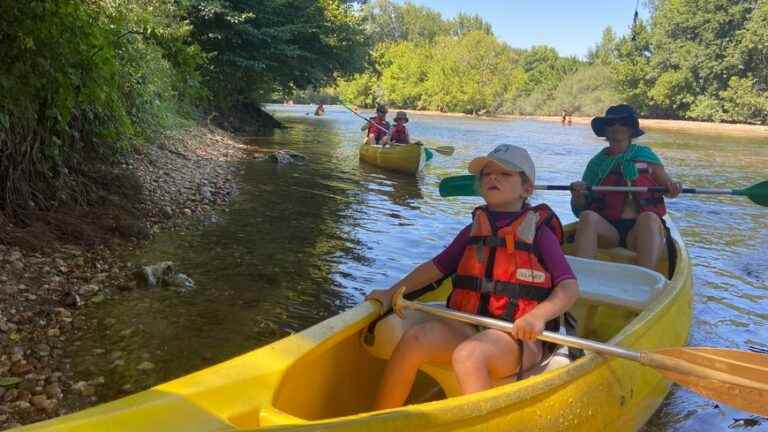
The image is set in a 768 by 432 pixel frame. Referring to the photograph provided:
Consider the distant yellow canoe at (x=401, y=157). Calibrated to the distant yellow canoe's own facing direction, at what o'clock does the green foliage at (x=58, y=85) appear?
The green foliage is roughly at 2 o'clock from the distant yellow canoe.

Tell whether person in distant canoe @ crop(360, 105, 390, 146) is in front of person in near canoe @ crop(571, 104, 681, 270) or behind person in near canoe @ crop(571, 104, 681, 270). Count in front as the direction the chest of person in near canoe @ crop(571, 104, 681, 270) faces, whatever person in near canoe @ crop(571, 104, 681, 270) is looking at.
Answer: behind

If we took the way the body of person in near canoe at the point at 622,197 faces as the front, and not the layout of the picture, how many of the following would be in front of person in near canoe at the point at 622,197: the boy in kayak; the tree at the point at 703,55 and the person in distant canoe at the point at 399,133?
1

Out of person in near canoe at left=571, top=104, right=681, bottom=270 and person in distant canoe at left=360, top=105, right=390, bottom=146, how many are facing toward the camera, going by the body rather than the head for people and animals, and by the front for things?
2

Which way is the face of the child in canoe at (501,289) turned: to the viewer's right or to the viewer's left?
to the viewer's left

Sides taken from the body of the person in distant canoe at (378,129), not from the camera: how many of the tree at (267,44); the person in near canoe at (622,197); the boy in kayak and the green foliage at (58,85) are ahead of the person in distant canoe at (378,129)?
3

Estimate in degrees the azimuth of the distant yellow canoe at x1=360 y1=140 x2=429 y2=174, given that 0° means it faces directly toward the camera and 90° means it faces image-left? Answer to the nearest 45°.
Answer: approximately 315°

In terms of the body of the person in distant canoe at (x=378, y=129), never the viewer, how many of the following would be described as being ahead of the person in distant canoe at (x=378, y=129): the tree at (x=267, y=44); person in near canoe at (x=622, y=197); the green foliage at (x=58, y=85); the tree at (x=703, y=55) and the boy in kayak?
3
